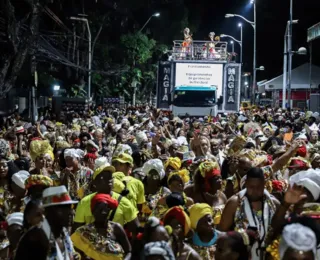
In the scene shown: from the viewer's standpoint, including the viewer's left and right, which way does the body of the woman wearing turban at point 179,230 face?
facing the viewer and to the left of the viewer

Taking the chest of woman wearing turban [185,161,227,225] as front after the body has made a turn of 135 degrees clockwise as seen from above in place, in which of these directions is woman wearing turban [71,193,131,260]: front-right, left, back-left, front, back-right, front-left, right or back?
front-left

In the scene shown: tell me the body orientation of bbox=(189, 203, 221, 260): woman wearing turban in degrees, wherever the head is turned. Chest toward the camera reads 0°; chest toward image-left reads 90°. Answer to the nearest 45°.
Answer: approximately 315°

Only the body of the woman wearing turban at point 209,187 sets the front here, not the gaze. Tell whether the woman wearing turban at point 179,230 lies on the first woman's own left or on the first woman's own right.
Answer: on the first woman's own right

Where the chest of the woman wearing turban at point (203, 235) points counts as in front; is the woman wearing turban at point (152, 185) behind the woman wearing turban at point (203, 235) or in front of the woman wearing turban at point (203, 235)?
behind

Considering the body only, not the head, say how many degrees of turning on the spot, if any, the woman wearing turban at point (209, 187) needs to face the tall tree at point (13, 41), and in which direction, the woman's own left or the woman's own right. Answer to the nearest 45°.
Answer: approximately 180°

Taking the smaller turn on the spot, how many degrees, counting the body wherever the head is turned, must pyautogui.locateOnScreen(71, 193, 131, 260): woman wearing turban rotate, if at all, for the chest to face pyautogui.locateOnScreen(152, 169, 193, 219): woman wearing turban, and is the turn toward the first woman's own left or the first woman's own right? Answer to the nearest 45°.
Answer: approximately 135° to the first woman's own left

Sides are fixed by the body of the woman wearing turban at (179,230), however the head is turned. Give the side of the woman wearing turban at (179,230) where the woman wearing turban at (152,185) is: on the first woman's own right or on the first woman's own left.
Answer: on the first woman's own right

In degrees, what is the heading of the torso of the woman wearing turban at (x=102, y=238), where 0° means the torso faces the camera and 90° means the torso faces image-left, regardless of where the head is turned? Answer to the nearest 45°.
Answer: approximately 0°

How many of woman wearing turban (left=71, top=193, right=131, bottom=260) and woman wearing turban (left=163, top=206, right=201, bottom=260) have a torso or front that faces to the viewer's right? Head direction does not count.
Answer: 0

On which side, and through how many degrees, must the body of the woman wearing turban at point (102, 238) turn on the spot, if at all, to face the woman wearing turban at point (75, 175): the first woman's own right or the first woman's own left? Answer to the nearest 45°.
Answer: approximately 180°

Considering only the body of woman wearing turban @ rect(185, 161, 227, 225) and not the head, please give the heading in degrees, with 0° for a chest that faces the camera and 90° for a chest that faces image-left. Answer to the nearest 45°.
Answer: approximately 315°
